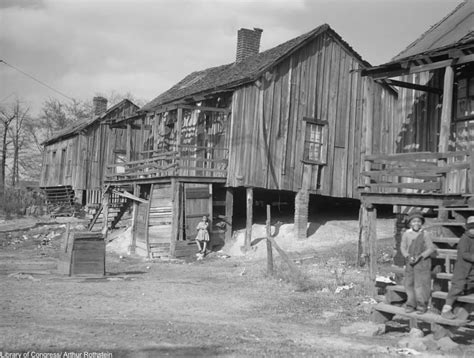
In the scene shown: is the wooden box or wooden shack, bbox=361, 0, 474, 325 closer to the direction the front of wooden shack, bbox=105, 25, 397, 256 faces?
the wooden box

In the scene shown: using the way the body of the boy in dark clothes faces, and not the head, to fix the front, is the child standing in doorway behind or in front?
behind

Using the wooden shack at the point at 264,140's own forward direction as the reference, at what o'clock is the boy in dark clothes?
The boy in dark clothes is roughly at 10 o'clock from the wooden shack.

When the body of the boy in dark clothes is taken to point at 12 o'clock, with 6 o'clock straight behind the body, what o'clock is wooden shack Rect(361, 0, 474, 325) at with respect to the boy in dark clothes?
The wooden shack is roughly at 6 o'clock from the boy in dark clothes.

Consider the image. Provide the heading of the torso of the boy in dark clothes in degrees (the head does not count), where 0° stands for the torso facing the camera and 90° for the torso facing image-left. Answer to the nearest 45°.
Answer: approximately 0°

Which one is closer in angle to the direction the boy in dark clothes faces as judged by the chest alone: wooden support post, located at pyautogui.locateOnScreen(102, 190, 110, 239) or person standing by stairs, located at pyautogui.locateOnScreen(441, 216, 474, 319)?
the person standing by stairs

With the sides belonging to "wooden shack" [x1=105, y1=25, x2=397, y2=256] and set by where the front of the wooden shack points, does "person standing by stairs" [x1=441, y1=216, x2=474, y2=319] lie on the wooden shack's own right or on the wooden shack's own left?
on the wooden shack's own left

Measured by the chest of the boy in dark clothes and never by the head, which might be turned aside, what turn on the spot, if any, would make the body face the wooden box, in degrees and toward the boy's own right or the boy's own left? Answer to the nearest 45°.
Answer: approximately 135° to the boy's own right
